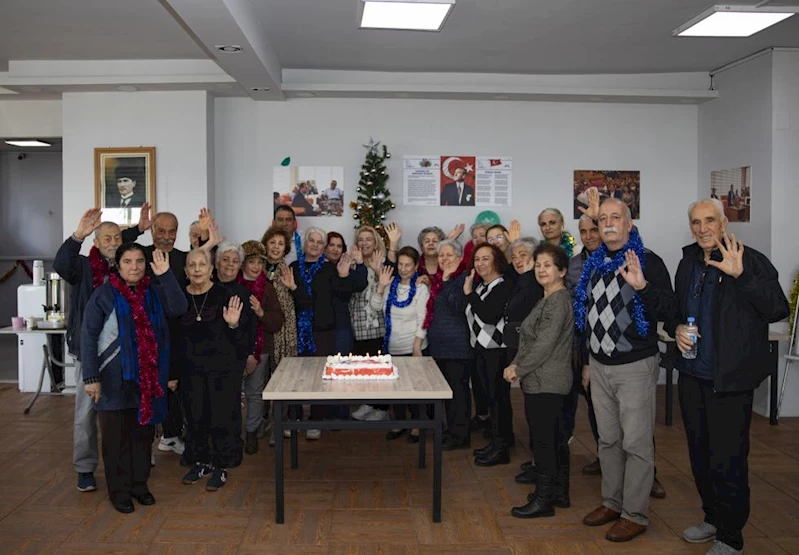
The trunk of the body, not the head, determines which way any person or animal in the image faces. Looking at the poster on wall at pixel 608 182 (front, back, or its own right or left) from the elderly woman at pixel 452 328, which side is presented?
front

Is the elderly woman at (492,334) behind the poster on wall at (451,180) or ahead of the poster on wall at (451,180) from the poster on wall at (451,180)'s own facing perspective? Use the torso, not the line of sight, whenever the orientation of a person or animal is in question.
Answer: ahead

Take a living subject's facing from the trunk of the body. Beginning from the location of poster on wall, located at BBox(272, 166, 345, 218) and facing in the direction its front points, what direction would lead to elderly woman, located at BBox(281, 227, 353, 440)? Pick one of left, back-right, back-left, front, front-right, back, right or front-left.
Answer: front

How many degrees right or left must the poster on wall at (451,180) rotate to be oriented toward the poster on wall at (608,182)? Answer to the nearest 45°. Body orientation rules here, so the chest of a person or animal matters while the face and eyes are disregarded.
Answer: approximately 90° to its left

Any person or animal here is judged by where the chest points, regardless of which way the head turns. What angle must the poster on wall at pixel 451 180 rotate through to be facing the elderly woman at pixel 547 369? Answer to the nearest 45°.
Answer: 0° — it already faces them

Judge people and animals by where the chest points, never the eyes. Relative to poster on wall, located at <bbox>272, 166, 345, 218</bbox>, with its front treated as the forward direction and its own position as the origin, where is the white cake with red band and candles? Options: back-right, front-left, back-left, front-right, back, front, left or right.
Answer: front

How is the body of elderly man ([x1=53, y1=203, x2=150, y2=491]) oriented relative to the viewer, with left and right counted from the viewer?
facing the viewer and to the right of the viewer

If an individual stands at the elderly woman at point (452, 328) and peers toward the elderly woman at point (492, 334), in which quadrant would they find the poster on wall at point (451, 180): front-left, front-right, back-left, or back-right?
back-left

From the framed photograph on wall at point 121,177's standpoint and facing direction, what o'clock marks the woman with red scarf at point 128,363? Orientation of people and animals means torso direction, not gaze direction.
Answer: The woman with red scarf is roughly at 12 o'clock from the framed photograph on wall.

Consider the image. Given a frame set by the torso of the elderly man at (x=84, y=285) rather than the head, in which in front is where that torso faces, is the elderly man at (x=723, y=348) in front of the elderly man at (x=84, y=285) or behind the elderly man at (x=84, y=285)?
in front

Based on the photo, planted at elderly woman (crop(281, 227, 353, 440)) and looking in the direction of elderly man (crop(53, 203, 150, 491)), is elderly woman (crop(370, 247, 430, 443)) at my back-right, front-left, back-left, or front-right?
back-left

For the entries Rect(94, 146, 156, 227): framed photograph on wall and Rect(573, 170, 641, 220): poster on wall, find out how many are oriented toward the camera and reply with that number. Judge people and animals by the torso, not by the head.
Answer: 2

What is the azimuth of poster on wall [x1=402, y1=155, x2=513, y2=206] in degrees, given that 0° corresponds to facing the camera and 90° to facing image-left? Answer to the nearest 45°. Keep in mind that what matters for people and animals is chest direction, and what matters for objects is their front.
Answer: approximately 0°

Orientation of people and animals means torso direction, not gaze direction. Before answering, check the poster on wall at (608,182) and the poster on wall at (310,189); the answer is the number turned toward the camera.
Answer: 2
